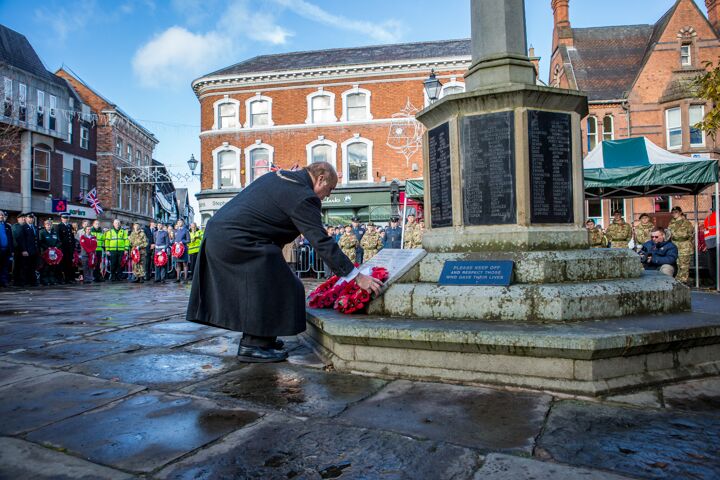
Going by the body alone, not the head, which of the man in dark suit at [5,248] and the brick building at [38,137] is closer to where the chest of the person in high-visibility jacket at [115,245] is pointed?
the man in dark suit

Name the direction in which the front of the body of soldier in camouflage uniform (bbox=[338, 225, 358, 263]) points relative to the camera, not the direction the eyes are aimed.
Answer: toward the camera

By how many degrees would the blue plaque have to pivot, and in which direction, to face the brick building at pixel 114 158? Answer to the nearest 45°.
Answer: approximately 135° to its right

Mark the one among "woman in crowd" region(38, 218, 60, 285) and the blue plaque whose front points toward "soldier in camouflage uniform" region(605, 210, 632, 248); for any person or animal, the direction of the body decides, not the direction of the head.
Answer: the woman in crowd

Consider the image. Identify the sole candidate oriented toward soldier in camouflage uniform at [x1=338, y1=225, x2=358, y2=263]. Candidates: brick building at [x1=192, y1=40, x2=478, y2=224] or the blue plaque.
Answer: the brick building

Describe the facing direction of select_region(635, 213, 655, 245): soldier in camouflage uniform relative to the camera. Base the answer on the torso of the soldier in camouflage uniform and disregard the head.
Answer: toward the camera

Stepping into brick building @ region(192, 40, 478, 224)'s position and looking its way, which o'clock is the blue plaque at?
The blue plaque is roughly at 12 o'clock from the brick building.

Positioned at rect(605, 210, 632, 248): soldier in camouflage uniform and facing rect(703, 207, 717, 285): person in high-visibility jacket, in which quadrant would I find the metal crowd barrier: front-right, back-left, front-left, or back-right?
back-right

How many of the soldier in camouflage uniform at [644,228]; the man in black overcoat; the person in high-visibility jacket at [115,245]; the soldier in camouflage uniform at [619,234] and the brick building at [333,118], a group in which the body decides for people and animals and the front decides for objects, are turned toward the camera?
4

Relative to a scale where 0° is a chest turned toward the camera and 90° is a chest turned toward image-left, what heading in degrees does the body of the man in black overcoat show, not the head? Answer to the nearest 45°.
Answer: approximately 270°

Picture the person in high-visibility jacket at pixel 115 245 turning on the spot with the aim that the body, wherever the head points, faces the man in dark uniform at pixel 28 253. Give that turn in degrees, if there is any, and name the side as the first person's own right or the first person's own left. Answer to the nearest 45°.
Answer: approximately 45° to the first person's own right

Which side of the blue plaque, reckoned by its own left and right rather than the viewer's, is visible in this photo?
front

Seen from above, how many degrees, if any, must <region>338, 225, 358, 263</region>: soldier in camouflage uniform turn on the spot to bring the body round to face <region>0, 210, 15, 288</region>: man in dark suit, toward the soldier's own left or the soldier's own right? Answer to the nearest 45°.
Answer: approximately 90° to the soldier's own right

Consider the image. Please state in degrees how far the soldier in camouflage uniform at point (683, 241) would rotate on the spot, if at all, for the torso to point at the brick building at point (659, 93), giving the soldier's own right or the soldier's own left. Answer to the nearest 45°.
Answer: approximately 135° to the soldier's own right

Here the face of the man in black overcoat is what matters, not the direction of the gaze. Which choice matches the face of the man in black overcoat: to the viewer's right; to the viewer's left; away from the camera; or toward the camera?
to the viewer's right

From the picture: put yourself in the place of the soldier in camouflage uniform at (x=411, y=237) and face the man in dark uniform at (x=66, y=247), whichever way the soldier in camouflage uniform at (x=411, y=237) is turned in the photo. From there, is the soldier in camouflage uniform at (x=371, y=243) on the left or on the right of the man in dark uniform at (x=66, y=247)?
right
